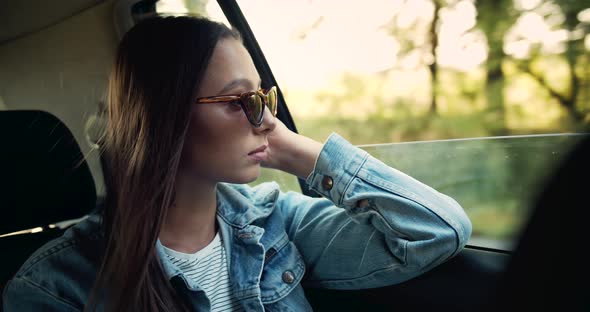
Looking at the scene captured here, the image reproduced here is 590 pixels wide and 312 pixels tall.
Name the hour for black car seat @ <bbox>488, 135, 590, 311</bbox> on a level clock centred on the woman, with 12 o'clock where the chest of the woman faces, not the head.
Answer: The black car seat is roughly at 11 o'clock from the woman.

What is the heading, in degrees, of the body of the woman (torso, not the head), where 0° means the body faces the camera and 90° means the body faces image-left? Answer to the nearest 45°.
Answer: approximately 315°

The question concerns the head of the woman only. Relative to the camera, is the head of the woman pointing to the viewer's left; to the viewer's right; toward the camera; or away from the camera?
to the viewer's right
